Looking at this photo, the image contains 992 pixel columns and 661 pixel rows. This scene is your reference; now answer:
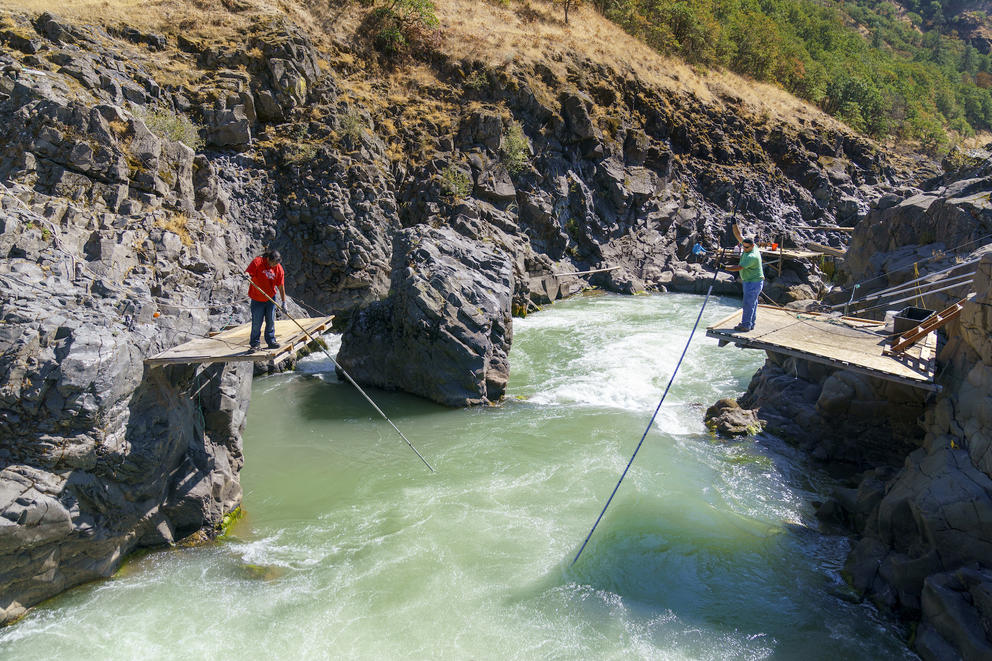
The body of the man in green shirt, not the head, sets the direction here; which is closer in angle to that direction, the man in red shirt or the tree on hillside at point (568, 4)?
the man in red shirt

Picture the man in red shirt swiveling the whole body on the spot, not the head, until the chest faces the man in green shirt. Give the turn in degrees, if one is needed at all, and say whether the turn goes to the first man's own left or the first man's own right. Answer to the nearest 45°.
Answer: approximately 45° to the first man's own left

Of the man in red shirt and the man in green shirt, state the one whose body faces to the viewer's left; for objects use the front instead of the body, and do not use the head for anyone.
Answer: the man in green shirt

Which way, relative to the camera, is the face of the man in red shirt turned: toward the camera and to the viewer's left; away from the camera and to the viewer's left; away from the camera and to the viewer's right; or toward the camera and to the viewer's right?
toward the camera and to the viewer's right

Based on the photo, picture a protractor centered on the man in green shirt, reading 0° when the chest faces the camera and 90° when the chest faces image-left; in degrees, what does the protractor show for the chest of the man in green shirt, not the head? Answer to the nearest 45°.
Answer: approximately 90°

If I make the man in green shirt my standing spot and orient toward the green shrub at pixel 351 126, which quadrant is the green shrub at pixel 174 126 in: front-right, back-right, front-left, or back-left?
front-left

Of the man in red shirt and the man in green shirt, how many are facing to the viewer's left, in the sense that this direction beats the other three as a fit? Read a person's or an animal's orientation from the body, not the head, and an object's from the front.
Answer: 1

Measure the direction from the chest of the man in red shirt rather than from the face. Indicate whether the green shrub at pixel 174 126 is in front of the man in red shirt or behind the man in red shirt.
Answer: behind

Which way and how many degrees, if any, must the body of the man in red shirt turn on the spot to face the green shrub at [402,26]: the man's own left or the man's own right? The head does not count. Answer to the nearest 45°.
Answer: approximately 135° to the man's own left

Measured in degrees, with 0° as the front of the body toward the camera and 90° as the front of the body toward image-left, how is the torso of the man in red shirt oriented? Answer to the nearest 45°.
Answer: approximately 315°

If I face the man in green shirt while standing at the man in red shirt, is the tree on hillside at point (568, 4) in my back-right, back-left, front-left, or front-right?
front-left
